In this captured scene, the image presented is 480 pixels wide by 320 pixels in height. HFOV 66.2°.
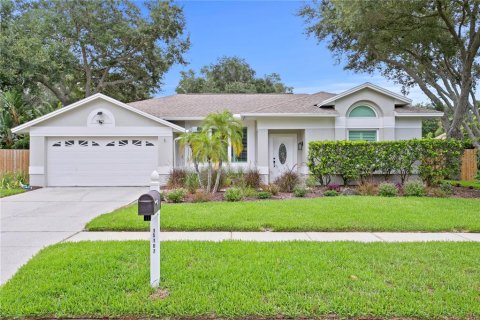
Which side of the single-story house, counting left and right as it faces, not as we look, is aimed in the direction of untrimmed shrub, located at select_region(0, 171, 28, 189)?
right

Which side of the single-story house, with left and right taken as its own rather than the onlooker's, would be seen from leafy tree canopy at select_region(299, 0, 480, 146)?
left

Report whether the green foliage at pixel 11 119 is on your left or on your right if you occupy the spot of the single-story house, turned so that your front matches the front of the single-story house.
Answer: on your right

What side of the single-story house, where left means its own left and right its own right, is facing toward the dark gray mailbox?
front

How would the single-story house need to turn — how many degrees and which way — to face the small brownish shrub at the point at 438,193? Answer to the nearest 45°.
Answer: approximately 90° to its left

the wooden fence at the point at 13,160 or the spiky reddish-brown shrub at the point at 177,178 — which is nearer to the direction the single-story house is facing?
the spiky reddish-brown shrub

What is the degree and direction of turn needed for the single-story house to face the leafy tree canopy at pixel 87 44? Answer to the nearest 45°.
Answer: approximately 135° to its right

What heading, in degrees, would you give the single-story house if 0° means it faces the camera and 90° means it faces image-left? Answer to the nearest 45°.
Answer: approximately 0°
